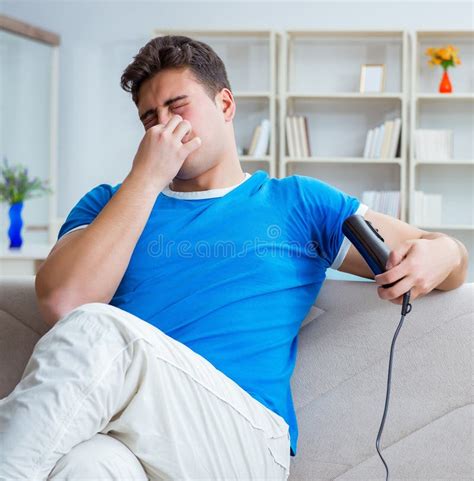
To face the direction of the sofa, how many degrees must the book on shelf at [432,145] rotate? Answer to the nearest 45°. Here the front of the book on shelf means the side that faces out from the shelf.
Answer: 0° — it already faces it

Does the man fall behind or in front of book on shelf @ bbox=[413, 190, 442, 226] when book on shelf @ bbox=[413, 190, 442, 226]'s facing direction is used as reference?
in front

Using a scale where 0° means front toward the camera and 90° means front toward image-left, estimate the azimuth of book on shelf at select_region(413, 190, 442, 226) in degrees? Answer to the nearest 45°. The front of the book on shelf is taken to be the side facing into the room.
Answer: approximately 0°

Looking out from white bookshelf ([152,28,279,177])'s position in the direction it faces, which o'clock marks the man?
The man is roughly at 12 o'clock from the white bookshelf.

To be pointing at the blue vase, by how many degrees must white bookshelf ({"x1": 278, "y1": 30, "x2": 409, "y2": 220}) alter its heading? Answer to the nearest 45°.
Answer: approximately 45° to its right
